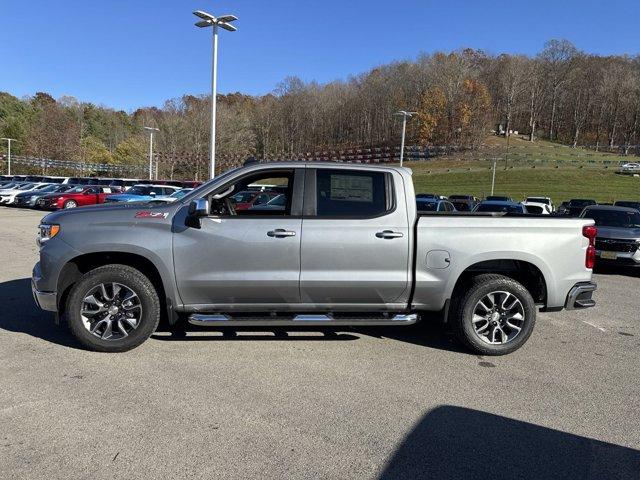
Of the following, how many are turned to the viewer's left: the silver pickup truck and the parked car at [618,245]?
1

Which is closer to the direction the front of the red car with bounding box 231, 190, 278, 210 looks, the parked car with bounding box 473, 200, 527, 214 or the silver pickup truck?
the silver pickup truck

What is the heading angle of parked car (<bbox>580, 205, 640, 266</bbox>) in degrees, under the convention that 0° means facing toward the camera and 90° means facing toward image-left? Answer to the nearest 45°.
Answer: approximately 0°

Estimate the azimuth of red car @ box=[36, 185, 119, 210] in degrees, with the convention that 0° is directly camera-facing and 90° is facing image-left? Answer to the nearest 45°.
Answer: approximately 45°

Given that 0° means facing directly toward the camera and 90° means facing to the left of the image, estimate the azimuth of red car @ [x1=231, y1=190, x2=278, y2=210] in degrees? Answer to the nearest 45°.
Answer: approximately 45°

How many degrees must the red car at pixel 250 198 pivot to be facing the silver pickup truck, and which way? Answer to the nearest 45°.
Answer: approximately 90° to its left

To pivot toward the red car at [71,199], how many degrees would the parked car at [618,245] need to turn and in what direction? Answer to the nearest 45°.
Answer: approximately 90° to its right

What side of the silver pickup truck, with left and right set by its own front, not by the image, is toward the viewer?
left

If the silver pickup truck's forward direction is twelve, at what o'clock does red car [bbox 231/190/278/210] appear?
The red car is roughly at 2 o'clock from the silver pickup truck.

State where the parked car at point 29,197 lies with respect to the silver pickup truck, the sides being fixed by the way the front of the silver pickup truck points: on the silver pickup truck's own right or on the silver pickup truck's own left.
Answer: on the silver pickup truck's own right
